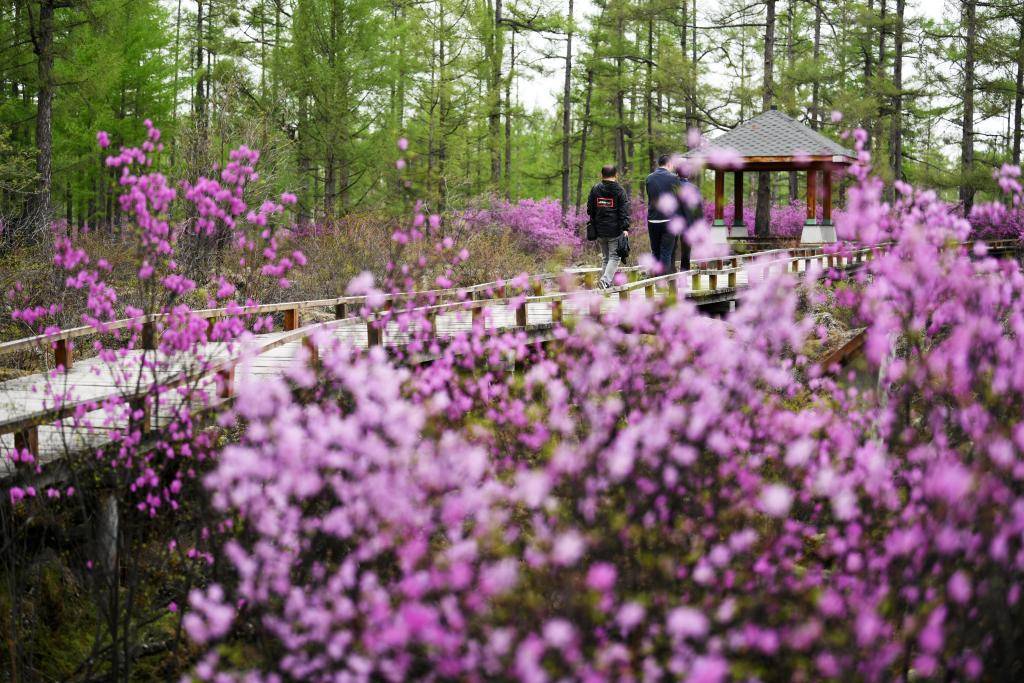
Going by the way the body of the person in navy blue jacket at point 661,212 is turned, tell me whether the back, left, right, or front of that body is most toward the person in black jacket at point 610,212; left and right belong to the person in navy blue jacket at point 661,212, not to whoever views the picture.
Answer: left

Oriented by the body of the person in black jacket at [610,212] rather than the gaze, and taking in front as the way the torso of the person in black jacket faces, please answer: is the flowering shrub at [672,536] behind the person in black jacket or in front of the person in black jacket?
behind

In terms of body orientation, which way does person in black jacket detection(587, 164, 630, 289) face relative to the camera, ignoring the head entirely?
away from the camera

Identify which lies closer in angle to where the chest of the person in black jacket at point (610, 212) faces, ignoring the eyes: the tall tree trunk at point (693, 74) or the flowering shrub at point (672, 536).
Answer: the tall tree trunk

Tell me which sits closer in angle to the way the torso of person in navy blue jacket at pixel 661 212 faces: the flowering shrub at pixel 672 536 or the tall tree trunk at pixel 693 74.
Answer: the tall tree trunk

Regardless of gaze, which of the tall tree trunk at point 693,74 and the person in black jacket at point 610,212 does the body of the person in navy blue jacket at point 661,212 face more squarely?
the tall tree trunk

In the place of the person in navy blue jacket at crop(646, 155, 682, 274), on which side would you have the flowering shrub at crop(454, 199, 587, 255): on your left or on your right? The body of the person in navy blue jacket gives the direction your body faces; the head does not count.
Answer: on your left

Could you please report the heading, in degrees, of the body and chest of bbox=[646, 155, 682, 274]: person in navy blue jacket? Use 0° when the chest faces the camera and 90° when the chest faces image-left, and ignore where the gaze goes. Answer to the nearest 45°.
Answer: approximately 225°

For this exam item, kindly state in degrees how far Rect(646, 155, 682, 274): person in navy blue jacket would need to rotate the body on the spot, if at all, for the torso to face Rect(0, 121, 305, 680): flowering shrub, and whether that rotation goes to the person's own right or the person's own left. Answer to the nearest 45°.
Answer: approximately 180°

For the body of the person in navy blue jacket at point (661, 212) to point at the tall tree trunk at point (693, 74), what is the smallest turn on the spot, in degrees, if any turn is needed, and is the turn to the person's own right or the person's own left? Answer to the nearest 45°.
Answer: approximately 45° to the person's own left
